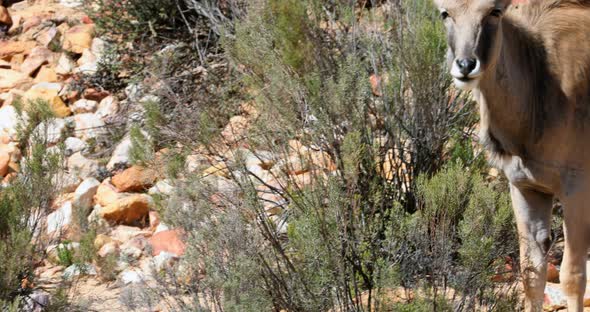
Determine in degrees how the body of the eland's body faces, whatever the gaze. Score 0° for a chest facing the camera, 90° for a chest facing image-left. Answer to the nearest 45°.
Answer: approximately 45°

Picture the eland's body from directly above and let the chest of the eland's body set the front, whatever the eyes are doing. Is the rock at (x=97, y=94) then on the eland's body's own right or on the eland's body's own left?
on the eland's body's own right

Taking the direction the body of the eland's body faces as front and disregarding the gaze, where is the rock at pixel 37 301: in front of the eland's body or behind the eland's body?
in front

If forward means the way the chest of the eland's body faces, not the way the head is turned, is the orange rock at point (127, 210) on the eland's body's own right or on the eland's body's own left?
on the eland's body's own right

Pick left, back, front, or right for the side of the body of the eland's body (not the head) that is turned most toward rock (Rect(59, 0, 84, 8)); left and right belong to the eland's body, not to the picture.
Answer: right
